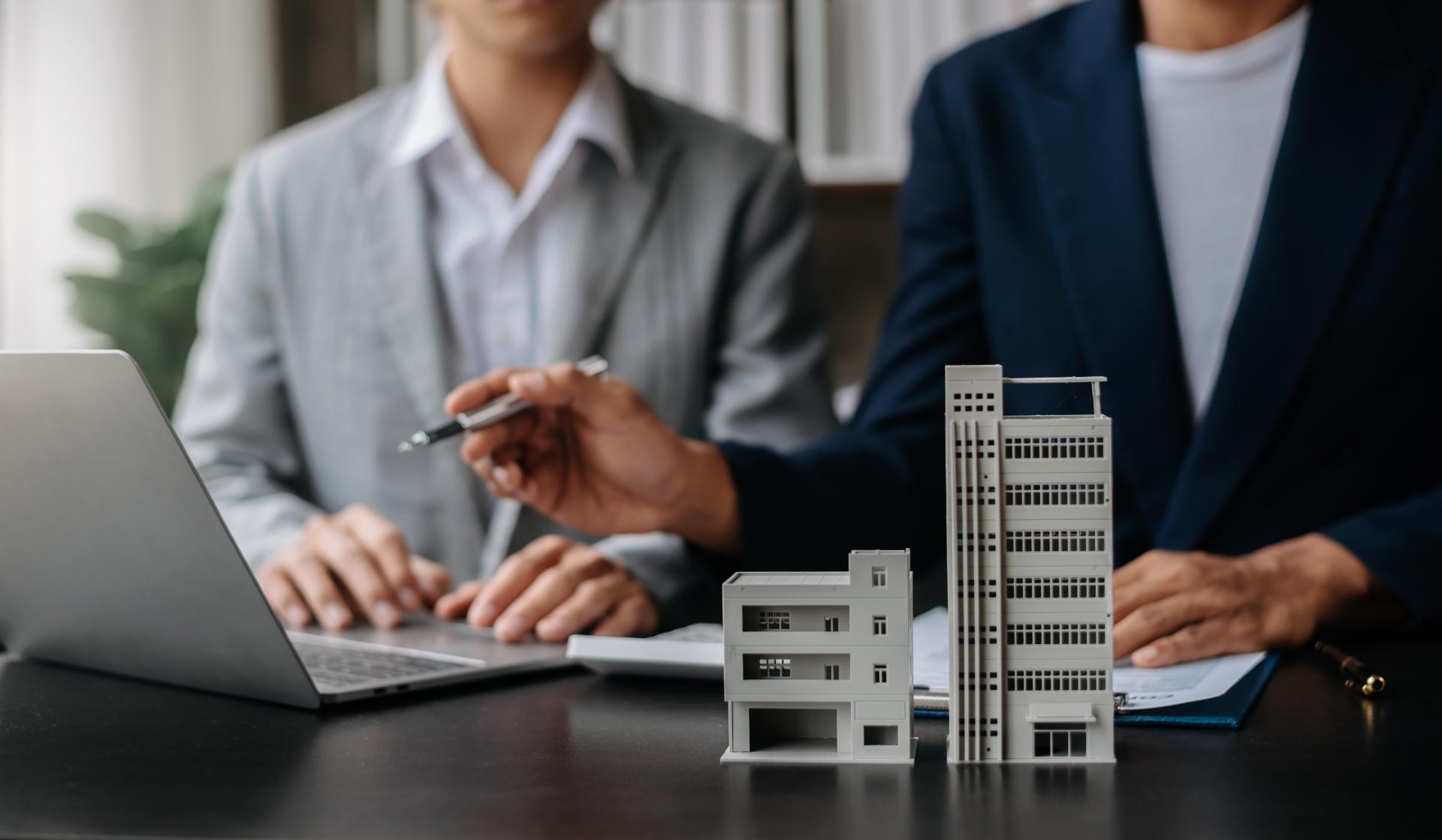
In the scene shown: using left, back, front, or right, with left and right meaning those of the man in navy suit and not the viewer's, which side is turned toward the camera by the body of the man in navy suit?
front

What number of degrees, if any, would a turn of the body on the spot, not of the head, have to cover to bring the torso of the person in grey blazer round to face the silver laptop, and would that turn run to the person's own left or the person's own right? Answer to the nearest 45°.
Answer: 0° — they already face it

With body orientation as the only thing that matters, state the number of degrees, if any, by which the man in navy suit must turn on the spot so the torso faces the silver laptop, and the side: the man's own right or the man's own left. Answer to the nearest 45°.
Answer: approximately 45° to the man's own right

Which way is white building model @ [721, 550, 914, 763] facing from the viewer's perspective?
toward the camera

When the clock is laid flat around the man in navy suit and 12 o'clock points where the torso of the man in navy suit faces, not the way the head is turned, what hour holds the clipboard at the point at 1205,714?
The clipboard is roughly at 12 o'clock from the man in navy suit.

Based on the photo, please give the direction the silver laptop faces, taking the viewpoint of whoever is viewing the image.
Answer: facing away from the viewer and to the right of the viewer

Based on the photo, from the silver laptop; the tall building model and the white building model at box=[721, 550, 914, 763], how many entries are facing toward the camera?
2

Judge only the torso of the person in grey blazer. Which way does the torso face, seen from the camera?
toward the camera

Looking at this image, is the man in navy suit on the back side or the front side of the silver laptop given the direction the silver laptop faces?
on the front side
